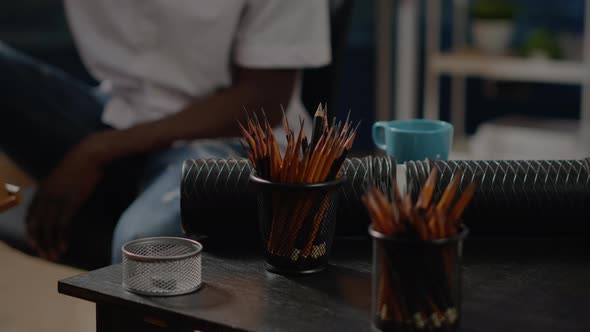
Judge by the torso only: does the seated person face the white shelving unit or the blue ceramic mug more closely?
the blue ceramic mug

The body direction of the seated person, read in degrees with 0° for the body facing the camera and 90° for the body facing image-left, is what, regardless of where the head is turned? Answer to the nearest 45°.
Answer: approximately 45°

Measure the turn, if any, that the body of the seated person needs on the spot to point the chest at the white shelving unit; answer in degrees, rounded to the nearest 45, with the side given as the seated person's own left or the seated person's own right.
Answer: approximately 180°

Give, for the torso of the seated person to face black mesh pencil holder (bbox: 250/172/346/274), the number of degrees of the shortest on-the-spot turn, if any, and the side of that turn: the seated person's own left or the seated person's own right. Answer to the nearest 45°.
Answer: approximately 45° to the seated person's own left

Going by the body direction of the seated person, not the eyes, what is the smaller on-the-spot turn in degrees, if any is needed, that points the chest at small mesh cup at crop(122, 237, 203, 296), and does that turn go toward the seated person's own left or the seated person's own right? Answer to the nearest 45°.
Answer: approximately 45° to the seated person's own left

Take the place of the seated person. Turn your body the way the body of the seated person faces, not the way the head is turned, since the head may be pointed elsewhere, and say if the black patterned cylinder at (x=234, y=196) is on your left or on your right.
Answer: on your left

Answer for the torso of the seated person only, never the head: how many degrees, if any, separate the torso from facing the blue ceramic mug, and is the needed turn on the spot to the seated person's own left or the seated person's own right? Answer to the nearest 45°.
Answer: approximately 90° to the seated person's own left

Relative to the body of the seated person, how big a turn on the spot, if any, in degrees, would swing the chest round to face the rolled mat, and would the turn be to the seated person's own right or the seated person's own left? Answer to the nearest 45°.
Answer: approximately 90° to the seated person's own left
